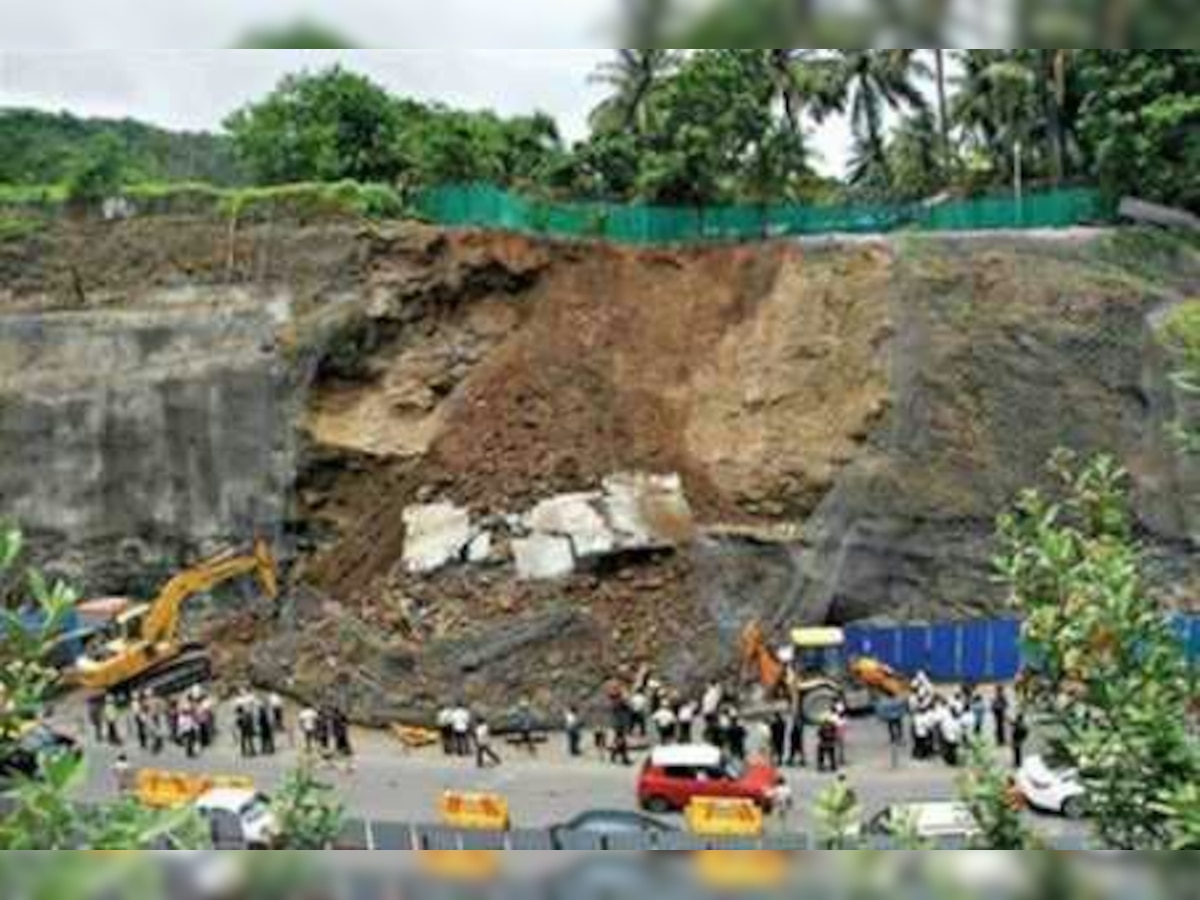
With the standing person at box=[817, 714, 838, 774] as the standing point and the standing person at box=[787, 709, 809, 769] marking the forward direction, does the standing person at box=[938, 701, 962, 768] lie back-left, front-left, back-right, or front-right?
back-right

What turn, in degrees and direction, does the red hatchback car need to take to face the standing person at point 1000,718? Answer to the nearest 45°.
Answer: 0° — it already faces them

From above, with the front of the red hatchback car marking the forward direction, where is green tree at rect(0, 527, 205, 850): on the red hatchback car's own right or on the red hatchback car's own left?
on the red hatchback car's own right

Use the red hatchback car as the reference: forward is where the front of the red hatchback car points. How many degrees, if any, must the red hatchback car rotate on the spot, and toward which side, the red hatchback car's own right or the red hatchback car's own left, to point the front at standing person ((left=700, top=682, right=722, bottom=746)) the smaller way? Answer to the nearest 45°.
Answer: approximately 90° to the red hatchback car's own left

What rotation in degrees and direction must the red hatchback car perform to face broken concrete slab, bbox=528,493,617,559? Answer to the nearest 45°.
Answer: approximately 90° to its left

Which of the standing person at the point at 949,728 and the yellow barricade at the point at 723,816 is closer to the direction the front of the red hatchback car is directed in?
the standing person

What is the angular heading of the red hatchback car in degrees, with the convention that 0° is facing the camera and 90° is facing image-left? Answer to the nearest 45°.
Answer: approximately 270°

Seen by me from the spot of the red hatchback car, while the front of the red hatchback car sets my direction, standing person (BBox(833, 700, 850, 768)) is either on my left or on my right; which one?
on my left

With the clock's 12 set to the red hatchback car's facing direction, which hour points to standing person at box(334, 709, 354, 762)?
The standing person is roughly at 7 o'clock from the red hatchback car.

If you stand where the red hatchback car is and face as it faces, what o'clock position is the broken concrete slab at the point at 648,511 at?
The broken concrete slab is roughly at 9 o'clock from the red hatchback car.

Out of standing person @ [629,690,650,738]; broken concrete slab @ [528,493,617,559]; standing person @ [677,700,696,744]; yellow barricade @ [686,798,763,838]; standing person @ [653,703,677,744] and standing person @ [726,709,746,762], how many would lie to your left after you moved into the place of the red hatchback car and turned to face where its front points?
5

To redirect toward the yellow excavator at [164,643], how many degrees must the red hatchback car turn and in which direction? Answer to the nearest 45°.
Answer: approximately 135° to its left

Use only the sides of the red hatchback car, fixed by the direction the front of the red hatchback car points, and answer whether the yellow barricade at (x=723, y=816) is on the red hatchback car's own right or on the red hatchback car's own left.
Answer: on the red hatchback car's own right

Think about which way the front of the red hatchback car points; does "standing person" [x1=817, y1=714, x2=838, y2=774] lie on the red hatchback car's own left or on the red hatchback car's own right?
on the red hatchback car's own left

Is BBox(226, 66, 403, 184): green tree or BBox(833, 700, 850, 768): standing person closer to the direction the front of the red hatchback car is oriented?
the standing person
